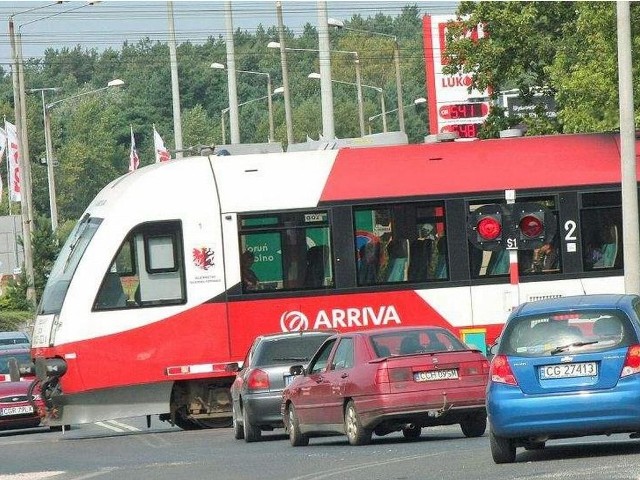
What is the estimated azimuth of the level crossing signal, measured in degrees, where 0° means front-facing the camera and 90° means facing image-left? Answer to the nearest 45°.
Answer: approximately 0°

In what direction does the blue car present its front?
away from the camera

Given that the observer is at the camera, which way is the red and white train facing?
facing to the left of the viewer

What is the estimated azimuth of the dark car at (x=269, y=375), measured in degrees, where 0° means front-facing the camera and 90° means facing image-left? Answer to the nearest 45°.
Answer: approximately 180°

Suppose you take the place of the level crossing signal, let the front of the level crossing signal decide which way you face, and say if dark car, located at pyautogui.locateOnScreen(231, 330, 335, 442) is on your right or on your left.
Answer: on your right

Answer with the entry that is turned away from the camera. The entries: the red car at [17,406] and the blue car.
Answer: the blue car

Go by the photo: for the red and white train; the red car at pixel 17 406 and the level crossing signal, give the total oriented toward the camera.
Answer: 2

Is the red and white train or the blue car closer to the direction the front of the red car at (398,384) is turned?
the red and white train

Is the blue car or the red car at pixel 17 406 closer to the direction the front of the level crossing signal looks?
the blue car

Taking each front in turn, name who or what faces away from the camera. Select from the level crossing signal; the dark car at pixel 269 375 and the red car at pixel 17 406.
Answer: the dark car

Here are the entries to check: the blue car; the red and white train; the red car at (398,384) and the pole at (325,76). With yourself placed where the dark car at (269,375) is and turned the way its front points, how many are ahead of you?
2

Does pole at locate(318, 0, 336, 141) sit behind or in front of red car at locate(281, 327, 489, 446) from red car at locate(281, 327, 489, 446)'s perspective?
in front

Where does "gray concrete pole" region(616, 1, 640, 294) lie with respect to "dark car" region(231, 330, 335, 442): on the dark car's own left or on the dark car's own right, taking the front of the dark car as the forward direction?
on the dark car's own right

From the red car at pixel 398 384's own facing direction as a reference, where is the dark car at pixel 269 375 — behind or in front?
in front
